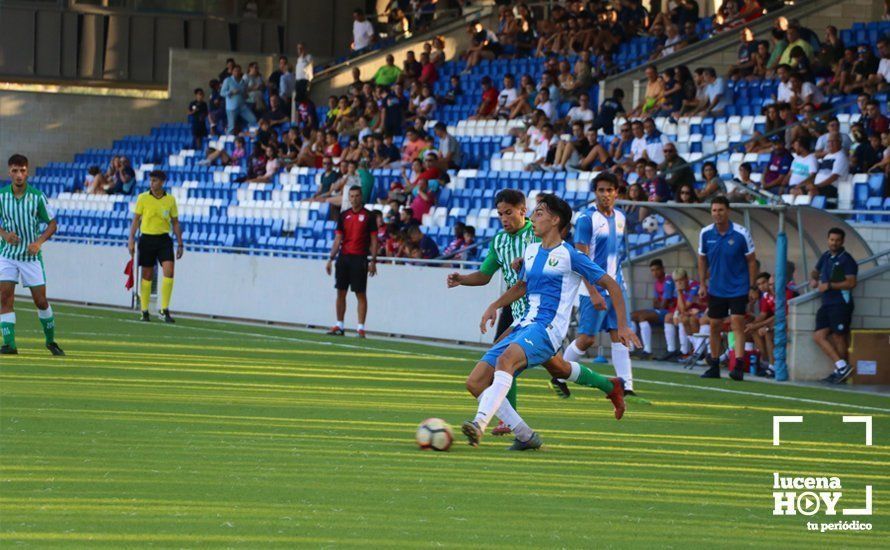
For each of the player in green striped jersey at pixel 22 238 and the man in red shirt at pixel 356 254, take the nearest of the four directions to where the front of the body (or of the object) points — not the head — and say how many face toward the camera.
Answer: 2

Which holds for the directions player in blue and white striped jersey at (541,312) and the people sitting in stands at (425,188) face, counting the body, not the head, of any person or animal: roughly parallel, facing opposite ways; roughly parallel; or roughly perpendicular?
roughly parallel

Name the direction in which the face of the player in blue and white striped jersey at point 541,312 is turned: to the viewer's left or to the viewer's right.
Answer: to the viewer's left

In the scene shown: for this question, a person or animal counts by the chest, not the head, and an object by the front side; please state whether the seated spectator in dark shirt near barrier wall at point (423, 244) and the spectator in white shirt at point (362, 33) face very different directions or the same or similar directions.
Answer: same or similar directions

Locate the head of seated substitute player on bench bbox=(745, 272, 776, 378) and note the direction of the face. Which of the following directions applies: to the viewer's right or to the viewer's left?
to the viewer's left

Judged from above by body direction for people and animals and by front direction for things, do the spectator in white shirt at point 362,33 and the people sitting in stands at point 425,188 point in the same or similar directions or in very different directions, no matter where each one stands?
same or similar directions

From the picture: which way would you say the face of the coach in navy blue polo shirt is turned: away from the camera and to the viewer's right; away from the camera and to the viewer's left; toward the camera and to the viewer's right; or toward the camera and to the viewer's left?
toward the camera and to the viewer's left

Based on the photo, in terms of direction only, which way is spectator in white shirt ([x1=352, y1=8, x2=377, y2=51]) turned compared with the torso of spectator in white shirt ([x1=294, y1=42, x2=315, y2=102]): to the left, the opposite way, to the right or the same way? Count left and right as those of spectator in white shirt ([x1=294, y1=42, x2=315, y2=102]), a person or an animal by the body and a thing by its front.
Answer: the same way

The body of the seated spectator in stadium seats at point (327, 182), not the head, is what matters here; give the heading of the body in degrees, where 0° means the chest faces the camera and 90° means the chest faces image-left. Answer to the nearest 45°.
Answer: approximately 45°

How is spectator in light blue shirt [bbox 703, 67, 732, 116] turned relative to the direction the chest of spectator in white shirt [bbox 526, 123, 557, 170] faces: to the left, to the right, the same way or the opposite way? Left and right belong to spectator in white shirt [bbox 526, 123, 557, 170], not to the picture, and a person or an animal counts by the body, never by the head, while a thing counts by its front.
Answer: the same way

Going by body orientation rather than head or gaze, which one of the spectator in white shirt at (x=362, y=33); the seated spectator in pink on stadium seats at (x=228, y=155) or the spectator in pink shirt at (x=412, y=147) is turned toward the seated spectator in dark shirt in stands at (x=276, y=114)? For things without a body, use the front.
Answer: the spectator in white shirt

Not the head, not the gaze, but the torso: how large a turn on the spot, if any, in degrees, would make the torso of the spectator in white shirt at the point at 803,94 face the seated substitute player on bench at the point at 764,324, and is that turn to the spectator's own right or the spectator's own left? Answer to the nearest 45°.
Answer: approximately 45° to the spectator's own left

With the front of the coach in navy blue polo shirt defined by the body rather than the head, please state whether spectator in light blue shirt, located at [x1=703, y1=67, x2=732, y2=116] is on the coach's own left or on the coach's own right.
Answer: on the coach's own right

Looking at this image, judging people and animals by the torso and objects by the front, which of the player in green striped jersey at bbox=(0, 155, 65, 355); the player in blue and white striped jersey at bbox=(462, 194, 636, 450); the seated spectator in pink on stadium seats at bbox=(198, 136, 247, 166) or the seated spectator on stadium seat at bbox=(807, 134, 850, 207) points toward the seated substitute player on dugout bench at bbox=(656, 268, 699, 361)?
the seated spectator on stadium seat at bbox=(807, 134, 850, 207)

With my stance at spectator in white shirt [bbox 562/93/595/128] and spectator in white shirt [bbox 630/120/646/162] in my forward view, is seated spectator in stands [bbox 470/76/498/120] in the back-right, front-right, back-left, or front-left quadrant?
back-right

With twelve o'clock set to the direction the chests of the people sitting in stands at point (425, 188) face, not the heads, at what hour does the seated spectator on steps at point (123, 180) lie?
the seated spectator on steps at point (123, 180) is roughly at 3 o'clock from the people sitting in stands at point (425, 188).
